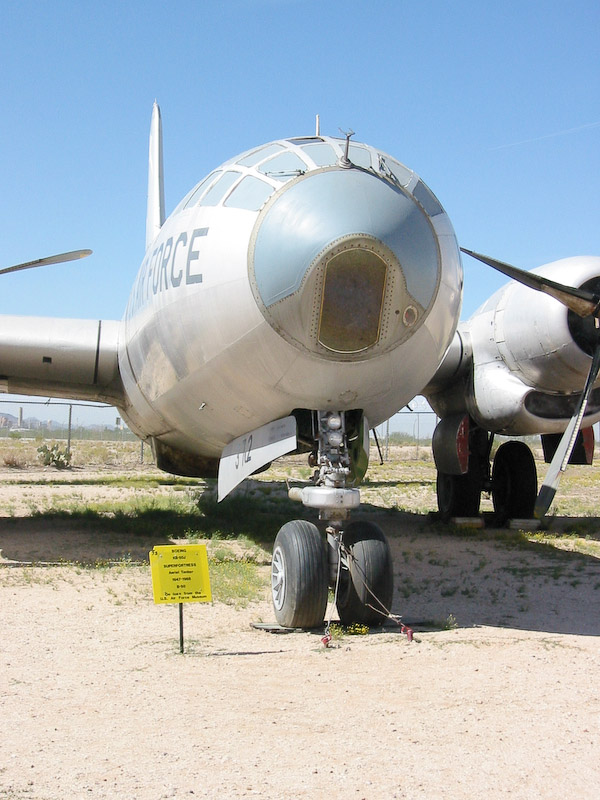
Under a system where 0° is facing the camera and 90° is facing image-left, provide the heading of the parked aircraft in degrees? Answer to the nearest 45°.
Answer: approximately 315°

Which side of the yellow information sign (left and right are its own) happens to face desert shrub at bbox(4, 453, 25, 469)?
back

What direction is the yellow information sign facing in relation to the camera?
toward the camera

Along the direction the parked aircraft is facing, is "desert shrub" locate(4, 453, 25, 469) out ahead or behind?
behind

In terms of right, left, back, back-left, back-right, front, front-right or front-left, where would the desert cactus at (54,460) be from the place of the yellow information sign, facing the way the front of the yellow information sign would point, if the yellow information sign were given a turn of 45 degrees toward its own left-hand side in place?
back-left
